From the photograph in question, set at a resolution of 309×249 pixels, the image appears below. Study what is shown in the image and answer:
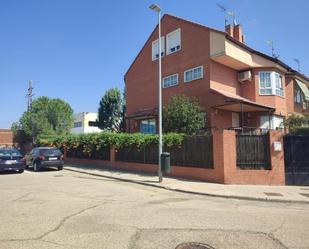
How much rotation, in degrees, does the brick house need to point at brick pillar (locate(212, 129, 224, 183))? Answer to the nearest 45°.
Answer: approximately 45° to its right

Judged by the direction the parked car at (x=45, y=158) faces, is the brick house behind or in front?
behind

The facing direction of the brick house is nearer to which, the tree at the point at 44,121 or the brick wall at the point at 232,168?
the brick wall

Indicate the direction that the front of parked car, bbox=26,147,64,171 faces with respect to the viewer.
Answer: facing away from the viewer and to the left of the viewer

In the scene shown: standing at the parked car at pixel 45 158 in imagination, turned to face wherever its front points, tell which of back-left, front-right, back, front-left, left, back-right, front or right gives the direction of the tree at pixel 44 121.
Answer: front-right

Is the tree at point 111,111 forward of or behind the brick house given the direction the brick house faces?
behind

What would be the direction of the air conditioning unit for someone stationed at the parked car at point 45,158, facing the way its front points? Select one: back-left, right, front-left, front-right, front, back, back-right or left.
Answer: back-right

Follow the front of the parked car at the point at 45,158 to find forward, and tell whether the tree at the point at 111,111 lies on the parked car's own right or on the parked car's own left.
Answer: on the parked car's own right

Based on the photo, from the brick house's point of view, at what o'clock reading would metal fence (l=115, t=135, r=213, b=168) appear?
The metal fence is roughly at 2 o'clock from the brick house.

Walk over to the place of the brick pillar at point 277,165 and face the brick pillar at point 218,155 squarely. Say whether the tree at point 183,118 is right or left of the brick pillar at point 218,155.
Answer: right
